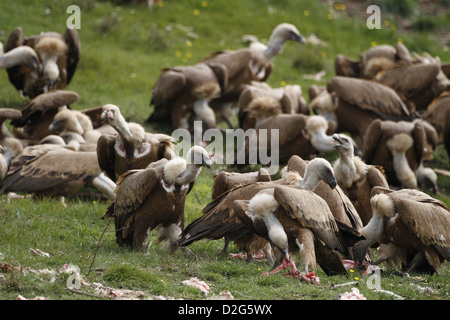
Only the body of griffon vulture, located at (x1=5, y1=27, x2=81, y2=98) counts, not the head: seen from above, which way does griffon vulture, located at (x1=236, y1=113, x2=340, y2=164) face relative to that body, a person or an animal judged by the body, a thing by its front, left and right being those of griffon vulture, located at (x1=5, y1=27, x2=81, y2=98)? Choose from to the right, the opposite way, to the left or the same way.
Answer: to the left

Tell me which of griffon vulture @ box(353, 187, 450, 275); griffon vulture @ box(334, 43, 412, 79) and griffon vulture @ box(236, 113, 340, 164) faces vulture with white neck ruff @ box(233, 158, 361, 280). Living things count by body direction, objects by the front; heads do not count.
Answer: griffon vulture @ box(353, 187, 450, 275)

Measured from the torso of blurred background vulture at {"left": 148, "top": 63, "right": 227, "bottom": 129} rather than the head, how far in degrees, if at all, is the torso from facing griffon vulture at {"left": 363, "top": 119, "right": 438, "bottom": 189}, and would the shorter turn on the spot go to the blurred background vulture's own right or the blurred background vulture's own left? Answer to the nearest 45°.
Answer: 0° — it already faces it

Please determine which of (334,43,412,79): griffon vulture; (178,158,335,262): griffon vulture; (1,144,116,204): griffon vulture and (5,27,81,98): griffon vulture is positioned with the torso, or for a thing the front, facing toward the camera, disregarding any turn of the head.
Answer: (5,27,81,98): griffon vulture

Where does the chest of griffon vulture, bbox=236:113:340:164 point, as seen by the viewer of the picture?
to the viewer's right

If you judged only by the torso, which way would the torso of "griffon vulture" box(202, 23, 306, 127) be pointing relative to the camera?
to the viewer's right

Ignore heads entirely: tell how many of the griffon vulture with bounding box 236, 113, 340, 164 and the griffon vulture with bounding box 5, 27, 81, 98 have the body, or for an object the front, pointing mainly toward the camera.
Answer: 1

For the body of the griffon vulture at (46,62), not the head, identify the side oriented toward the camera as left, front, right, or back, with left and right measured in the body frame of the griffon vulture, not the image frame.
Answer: front

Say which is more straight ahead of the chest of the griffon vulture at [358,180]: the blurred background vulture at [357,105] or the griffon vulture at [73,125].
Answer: the griffon vulture

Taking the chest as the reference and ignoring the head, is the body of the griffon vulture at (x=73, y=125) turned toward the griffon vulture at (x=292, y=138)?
no

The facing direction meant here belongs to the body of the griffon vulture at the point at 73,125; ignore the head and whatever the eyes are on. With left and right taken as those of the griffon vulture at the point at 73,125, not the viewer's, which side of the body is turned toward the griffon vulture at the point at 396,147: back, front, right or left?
back

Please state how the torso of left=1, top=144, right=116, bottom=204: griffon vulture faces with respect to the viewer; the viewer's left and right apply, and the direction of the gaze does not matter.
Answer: facing to the right of the viewer

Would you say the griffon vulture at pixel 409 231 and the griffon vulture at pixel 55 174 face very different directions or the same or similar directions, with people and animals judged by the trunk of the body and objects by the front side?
very different directions
